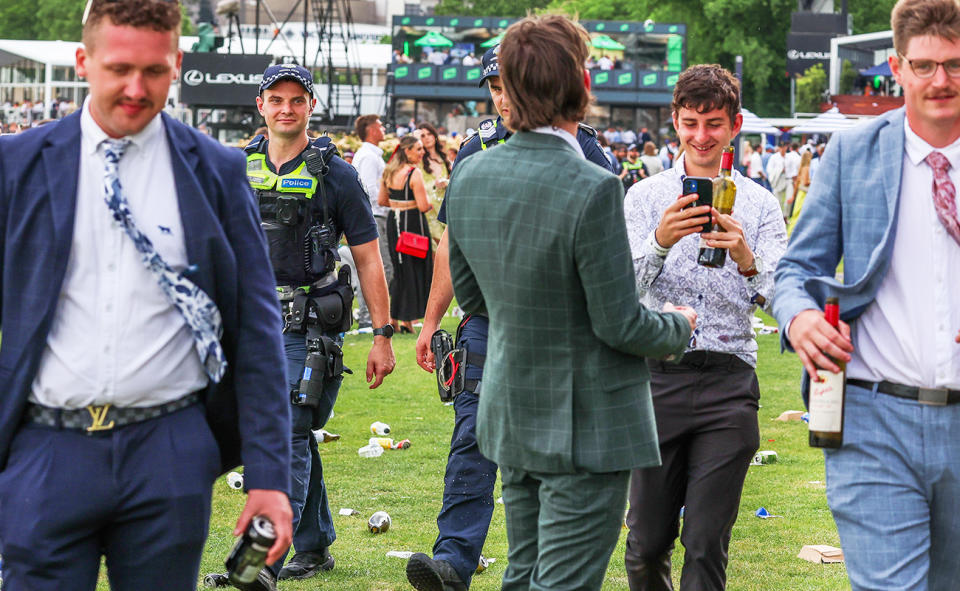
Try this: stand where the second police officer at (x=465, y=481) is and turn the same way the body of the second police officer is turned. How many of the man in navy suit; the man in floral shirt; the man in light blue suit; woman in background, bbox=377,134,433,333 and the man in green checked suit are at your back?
1

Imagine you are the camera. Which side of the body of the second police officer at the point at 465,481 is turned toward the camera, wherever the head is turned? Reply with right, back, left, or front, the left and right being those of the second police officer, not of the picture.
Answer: front

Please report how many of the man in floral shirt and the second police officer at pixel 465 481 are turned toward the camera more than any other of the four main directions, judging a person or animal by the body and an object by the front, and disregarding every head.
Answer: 2

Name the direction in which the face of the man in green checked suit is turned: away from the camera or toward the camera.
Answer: away from the camera

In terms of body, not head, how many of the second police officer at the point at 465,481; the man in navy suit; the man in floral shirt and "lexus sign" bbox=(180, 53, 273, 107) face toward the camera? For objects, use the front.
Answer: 4

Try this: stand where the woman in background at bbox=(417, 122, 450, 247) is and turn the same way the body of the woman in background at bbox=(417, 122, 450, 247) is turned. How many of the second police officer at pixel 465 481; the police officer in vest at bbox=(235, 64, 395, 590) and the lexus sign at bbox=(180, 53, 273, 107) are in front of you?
2

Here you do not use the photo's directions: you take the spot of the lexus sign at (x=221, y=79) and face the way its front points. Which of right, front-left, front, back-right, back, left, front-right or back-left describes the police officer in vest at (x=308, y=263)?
front

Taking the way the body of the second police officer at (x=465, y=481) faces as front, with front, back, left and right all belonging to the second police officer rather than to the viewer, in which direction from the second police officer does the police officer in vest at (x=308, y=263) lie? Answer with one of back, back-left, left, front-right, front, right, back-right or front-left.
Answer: back-right

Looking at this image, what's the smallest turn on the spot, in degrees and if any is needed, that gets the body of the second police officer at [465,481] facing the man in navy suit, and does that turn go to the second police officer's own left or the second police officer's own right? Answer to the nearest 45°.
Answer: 0° — they already face them

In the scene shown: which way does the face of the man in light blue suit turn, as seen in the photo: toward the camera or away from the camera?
toward the camera

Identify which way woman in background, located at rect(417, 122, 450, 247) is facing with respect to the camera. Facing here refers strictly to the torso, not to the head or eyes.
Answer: toward the camera

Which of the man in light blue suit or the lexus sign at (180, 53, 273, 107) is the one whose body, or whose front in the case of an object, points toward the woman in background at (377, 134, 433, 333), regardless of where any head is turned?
the lexus sign

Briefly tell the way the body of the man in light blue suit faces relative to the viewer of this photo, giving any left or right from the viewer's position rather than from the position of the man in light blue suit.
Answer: facing the viewer

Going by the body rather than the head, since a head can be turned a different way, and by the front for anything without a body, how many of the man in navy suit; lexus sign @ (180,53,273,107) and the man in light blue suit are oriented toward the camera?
3

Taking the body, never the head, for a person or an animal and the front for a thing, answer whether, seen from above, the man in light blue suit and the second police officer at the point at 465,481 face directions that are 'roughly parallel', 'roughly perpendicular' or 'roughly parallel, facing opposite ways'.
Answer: roughly parallel

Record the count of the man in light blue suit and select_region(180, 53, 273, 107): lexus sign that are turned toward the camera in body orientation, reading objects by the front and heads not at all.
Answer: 2

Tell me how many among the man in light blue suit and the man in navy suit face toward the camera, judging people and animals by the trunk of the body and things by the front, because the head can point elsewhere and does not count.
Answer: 2

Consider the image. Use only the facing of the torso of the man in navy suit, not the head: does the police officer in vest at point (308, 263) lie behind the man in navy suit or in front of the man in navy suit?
behind

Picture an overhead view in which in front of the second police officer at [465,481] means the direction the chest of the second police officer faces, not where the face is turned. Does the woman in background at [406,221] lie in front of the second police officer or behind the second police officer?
behind

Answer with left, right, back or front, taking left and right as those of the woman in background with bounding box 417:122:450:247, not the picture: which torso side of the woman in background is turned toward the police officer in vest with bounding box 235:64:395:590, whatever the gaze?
front
